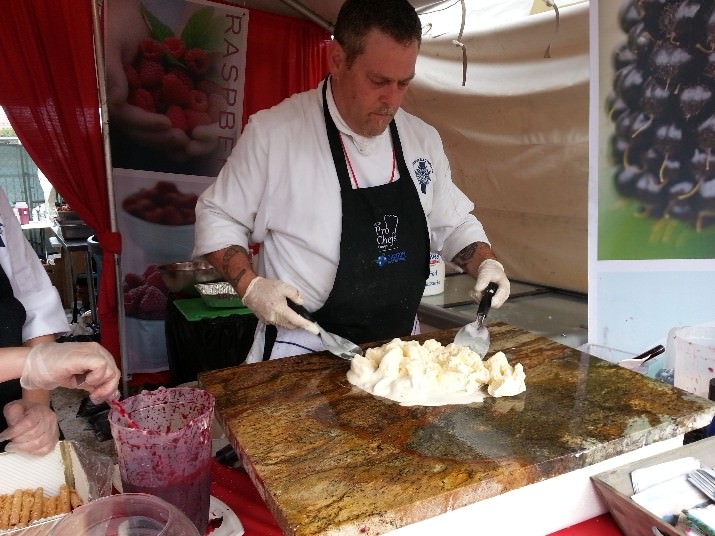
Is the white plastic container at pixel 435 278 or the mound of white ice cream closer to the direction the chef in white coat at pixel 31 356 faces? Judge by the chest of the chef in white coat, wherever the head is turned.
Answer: the mound of white ice cream

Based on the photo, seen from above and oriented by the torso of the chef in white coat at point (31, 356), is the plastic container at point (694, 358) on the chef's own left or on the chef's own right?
on the chef's own left

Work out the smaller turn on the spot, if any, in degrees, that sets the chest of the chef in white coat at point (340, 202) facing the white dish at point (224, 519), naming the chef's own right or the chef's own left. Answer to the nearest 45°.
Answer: approximately 45° to the chef's own right

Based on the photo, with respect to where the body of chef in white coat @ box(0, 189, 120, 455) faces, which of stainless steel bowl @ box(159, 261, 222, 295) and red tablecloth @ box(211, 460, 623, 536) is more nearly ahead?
the red tablecloth

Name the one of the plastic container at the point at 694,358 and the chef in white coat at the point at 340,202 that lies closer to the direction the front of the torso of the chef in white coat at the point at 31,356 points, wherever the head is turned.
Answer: the plastic container

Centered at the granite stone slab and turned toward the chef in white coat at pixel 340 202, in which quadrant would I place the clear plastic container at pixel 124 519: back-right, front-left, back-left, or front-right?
back-left
